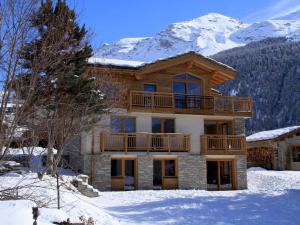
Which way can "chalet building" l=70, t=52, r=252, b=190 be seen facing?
toward the camera

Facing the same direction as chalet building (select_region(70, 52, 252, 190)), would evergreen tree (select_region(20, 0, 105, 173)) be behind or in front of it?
in front

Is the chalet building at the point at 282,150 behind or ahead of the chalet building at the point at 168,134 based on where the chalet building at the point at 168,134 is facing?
behind
